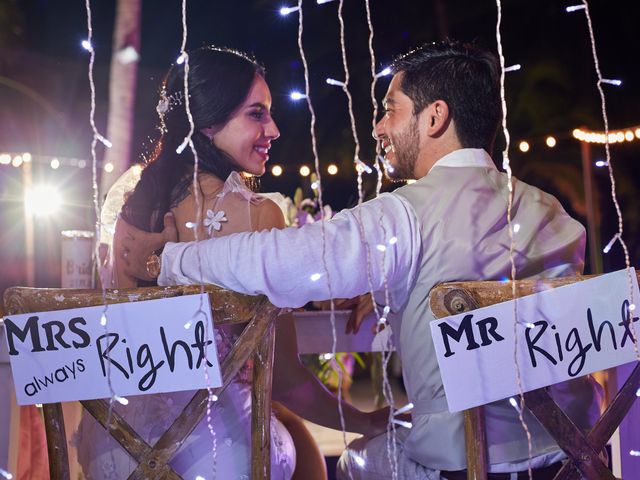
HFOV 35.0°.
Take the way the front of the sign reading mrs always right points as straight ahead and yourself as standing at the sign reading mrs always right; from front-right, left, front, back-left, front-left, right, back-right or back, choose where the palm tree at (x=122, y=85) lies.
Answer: back

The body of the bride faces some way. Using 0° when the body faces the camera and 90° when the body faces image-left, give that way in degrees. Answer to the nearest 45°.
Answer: approximately 225°

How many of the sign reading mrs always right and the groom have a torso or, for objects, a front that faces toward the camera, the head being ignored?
1

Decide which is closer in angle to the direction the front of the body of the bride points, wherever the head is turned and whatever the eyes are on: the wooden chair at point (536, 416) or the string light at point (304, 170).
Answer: the string light

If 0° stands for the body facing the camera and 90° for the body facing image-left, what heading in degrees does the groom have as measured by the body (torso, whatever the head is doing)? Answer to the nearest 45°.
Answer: approximately 135°

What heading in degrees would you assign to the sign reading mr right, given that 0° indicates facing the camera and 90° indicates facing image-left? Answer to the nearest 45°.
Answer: approximately 0°
